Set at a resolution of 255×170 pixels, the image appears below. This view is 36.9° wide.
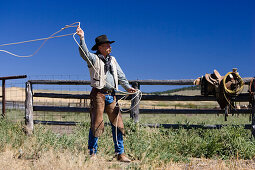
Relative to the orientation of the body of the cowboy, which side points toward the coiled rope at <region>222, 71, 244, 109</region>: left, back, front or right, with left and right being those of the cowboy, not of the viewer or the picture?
left

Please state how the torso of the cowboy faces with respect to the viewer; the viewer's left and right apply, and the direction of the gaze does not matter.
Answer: facing the viewer and to the right of the viewer
